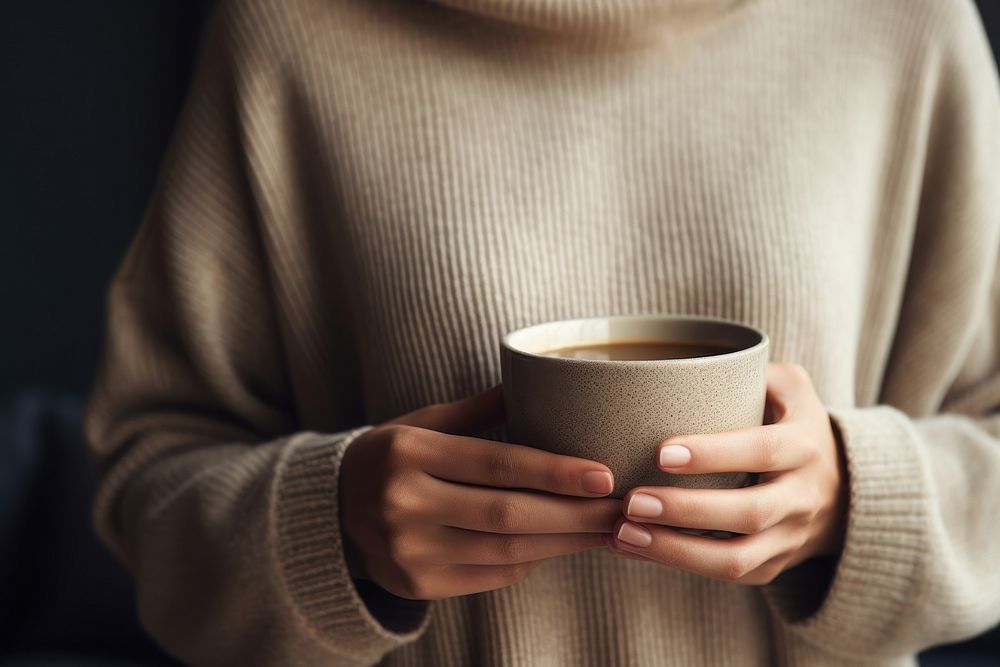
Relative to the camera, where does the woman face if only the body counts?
toward the camera
